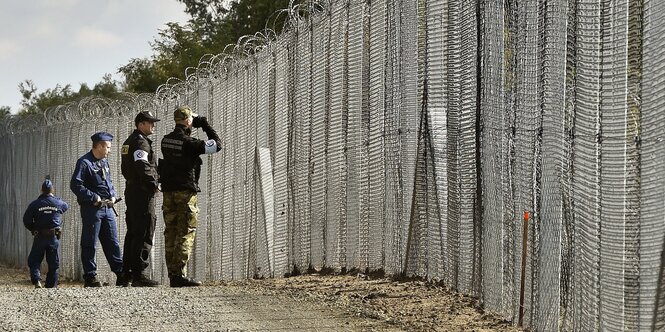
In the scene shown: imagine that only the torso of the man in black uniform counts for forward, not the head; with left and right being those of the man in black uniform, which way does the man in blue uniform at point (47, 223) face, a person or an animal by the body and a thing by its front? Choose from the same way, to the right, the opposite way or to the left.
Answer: to the left

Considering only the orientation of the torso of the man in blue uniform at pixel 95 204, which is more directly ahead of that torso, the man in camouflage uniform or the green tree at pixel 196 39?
the man in camouflage uniform

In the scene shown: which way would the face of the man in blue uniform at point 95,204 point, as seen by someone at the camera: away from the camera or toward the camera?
toward the camera

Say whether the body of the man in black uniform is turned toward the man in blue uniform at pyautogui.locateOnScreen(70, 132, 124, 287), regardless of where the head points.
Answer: no

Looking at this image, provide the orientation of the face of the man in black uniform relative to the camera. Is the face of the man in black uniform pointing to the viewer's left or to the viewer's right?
to the viewer's right

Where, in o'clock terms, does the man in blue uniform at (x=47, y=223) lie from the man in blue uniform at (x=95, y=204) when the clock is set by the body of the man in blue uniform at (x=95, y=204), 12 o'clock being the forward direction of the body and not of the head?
the man in blue uniform at (x=47, y=223) is roughly at 7 o'clock from the man in blue uniform at (x=95, y=204).

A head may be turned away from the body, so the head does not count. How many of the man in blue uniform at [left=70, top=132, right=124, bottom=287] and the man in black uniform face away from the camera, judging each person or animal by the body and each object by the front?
0
